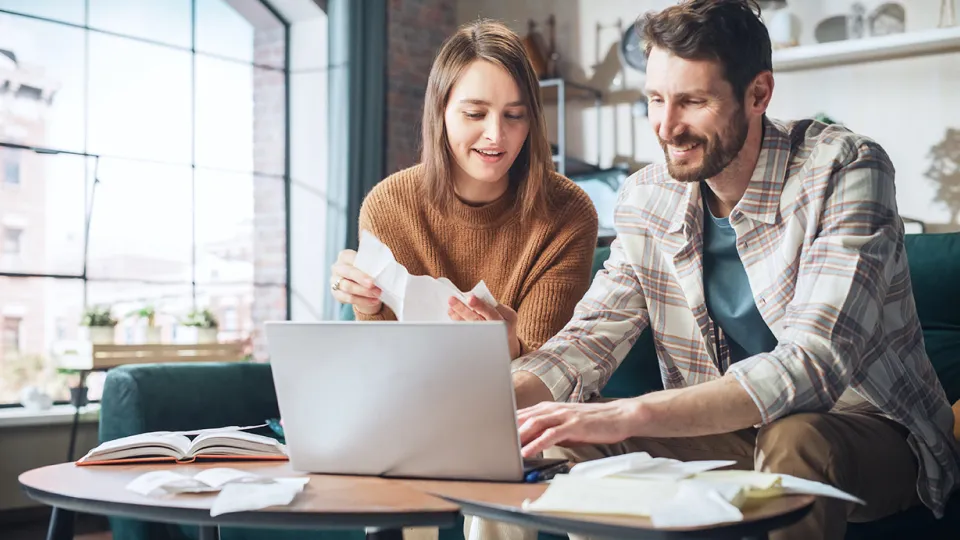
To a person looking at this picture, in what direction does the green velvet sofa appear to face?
facing the viewer and to the left of the viewer

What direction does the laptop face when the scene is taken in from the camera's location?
facing away from the viewer and to the right of the viewer

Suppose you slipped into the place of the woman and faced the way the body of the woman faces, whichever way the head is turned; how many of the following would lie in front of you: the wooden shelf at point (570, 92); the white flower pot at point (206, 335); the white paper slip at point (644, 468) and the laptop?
2

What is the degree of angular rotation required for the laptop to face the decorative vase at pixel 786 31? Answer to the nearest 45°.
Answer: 0° — it already faces it

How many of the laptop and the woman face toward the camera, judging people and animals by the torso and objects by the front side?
1

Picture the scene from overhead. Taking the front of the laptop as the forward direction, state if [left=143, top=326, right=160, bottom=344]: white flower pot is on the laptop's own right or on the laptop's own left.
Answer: on the laptop's own left

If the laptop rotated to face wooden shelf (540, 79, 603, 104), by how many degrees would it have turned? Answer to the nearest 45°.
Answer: approximately 45° to its left

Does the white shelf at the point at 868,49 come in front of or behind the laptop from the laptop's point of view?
in front

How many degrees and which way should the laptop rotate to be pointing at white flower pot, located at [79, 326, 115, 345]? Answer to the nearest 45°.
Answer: approximately 90° to its left

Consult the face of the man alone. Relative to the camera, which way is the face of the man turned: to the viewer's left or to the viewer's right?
to the viewer's left

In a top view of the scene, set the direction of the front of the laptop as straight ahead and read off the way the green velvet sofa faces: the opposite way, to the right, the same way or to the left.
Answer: the opposite way

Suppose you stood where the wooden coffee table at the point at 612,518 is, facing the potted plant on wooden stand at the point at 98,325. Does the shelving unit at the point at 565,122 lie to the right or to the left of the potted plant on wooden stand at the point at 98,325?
right

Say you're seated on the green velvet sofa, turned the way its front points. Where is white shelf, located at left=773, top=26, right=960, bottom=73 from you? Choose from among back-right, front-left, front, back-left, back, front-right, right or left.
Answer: back

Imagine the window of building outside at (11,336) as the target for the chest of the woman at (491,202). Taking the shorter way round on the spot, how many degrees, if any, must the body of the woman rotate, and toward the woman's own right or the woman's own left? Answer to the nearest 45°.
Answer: approximately 135° to the woman's own right
